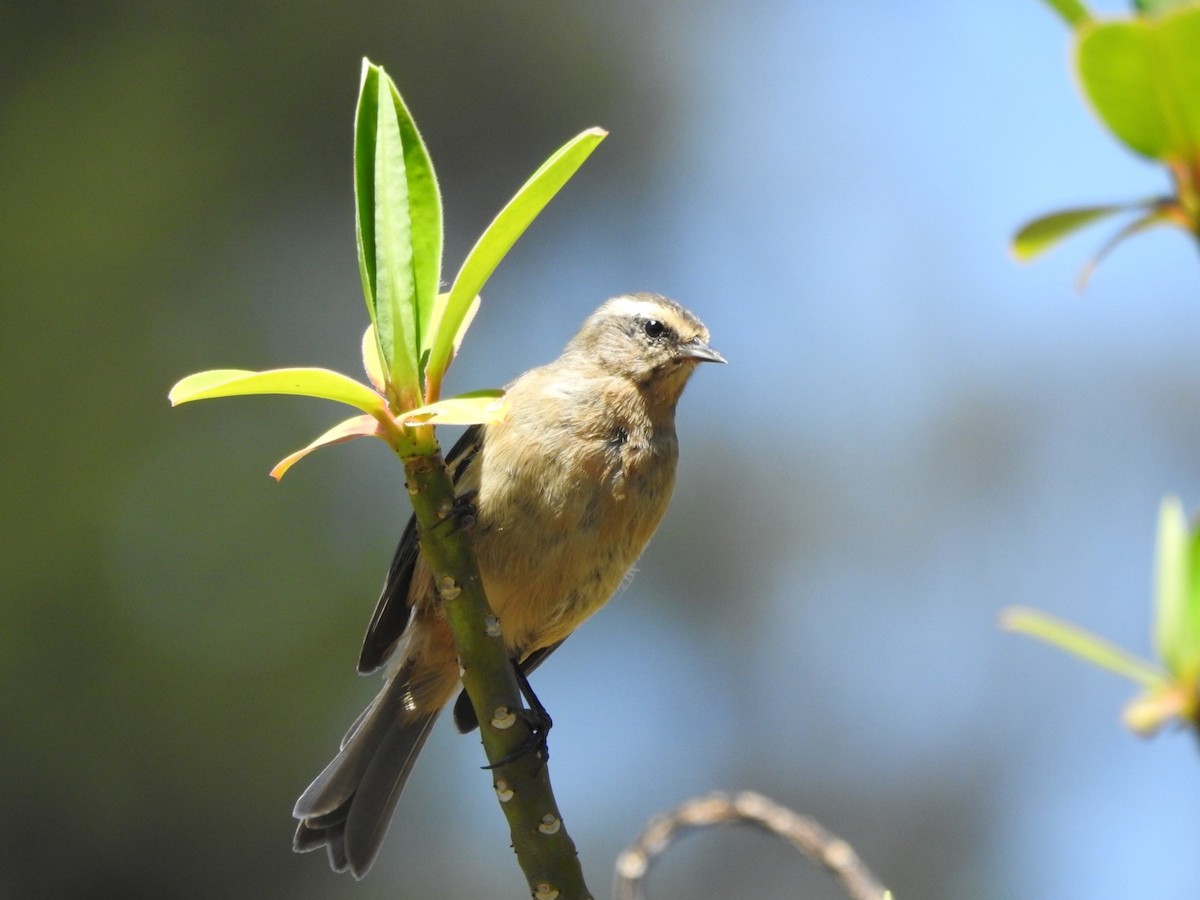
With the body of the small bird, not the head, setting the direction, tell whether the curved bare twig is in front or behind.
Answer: in front

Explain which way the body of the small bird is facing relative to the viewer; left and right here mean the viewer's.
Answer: facing the viewer and to the right of the viewer
